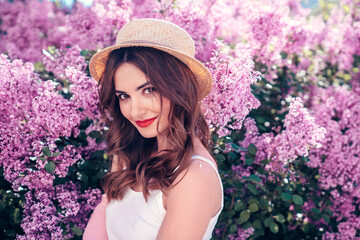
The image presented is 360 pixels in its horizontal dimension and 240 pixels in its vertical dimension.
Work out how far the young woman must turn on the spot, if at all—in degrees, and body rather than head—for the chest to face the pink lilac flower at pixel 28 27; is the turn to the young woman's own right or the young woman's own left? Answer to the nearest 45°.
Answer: approximately 90° to the young woman's own right

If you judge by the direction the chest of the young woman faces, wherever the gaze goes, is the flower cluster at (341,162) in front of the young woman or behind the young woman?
behind

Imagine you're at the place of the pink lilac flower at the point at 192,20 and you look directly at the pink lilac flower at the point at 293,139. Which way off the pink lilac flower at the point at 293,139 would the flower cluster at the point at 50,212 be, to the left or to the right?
right

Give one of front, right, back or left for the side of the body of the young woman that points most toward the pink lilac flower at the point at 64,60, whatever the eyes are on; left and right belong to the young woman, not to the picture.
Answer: right

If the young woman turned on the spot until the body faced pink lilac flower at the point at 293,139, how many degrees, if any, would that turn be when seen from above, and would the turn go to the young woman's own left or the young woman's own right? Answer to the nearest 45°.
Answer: approximately 180°

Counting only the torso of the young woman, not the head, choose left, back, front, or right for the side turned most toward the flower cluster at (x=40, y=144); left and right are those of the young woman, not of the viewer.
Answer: right

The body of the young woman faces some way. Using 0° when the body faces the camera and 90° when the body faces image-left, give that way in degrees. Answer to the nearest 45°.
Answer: approximately 45°

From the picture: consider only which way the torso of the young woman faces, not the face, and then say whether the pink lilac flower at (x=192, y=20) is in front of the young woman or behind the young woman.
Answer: behind
